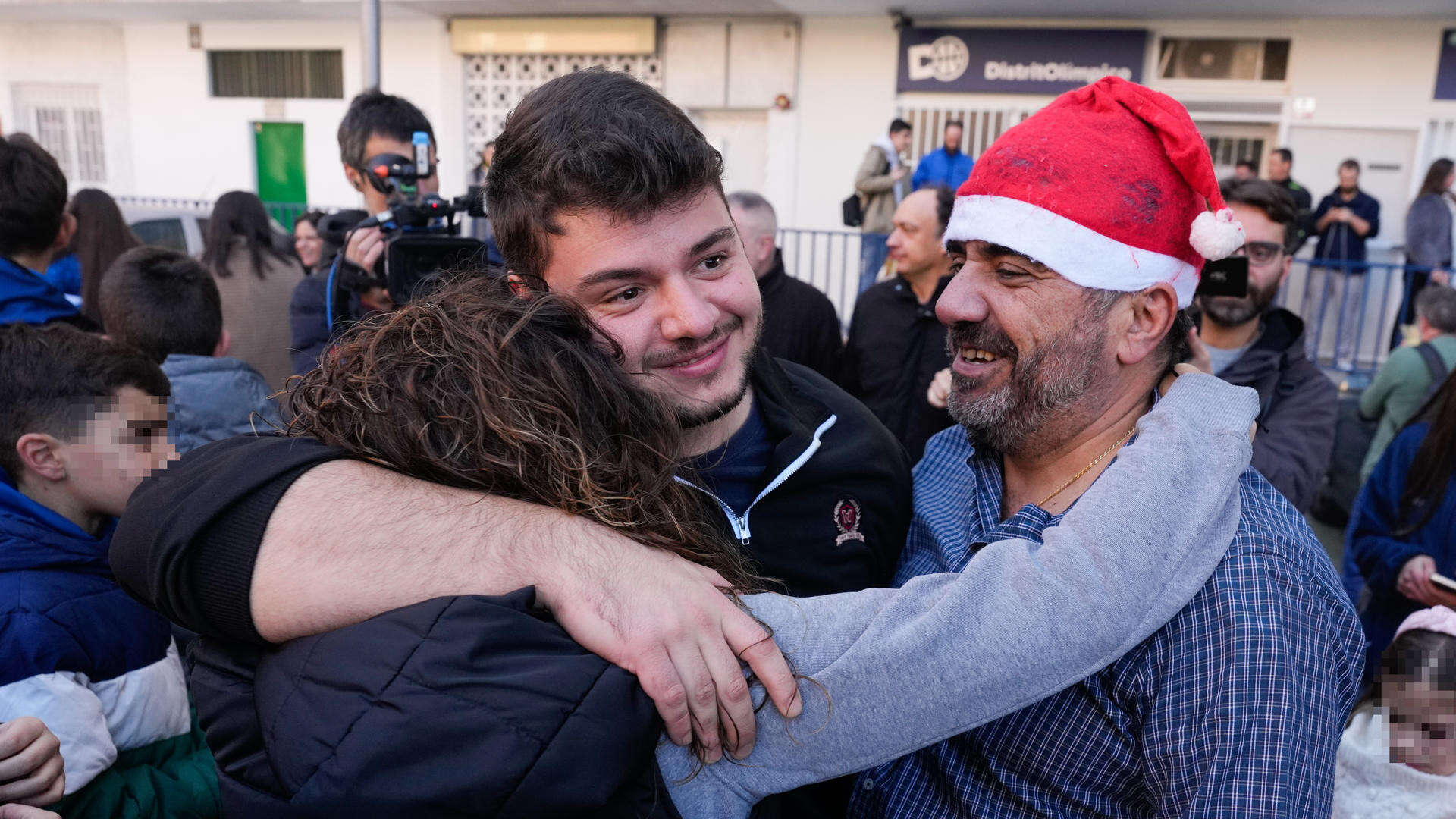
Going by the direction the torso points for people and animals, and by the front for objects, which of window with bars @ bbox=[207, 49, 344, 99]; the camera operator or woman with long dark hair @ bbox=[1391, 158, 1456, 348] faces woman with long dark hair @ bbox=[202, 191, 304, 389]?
the window with bars

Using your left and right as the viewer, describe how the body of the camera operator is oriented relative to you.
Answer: facing the viewer and to the right of the viewer

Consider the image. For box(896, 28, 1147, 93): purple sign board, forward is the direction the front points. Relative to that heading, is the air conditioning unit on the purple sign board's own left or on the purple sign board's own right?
on the purple sign board's own left

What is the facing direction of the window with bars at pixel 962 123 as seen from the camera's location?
facing the viewer

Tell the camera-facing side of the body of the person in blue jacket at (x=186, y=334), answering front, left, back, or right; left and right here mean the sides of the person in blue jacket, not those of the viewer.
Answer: back

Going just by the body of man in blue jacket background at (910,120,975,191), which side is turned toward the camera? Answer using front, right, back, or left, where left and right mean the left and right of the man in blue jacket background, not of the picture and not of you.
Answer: front

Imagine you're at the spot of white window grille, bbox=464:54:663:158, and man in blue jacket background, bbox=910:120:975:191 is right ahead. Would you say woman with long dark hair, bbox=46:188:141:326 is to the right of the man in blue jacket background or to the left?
right

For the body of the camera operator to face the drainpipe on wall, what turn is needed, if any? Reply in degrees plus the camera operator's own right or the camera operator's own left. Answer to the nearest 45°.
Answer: approximately 135° to the camera operator's own left

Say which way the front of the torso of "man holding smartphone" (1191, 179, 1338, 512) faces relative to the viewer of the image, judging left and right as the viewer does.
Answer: facing the viewer and to the left of the viewer

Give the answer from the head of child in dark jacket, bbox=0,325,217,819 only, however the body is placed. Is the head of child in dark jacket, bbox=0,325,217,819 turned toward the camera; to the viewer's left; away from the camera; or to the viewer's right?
to the viewer's right

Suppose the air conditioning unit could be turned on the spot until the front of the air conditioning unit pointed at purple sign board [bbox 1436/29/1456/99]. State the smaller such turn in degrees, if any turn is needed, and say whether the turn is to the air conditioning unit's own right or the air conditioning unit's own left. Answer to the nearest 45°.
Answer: approximately 90° to the air conditioning unit's own left

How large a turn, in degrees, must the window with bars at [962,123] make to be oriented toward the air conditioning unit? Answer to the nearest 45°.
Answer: approximately 90° to its left

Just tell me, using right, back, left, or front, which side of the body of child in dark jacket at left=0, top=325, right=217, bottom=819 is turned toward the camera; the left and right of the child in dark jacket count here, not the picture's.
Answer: right

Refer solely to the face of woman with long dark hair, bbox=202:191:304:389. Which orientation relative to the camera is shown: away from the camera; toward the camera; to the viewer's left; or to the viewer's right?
away from the camera

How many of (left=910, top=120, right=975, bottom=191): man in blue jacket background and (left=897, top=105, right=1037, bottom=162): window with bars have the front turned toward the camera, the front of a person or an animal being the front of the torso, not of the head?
2

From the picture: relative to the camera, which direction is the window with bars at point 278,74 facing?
toward the camera

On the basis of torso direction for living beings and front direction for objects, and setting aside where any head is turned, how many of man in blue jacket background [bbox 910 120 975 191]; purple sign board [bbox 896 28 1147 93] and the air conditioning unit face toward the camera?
3

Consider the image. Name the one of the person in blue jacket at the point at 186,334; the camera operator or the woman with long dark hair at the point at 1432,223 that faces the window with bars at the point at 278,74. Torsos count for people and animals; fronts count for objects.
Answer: the person in blue jacket
